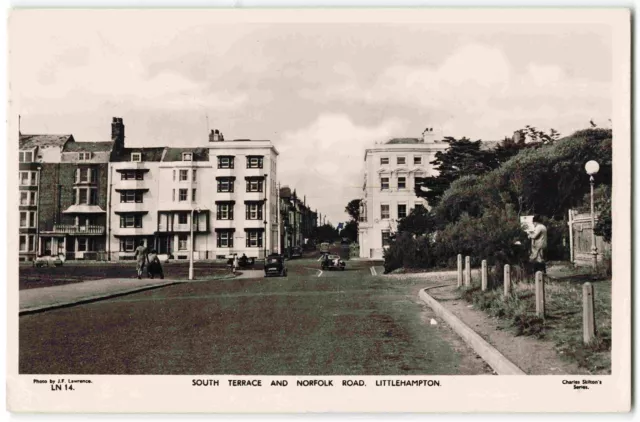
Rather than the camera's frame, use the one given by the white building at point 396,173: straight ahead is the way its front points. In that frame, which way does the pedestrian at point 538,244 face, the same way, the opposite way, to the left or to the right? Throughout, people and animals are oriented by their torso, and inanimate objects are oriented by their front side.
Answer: to the right

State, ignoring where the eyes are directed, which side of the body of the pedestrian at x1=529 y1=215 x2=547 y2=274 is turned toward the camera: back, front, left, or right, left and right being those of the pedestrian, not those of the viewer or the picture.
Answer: left

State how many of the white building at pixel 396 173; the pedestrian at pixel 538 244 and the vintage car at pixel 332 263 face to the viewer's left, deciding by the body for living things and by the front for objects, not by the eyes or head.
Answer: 1

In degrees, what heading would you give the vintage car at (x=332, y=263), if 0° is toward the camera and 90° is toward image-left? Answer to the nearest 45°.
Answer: approximately 315°
